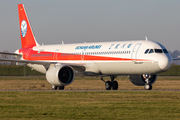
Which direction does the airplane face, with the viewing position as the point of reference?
facing the viewer and to the right of the viewer
